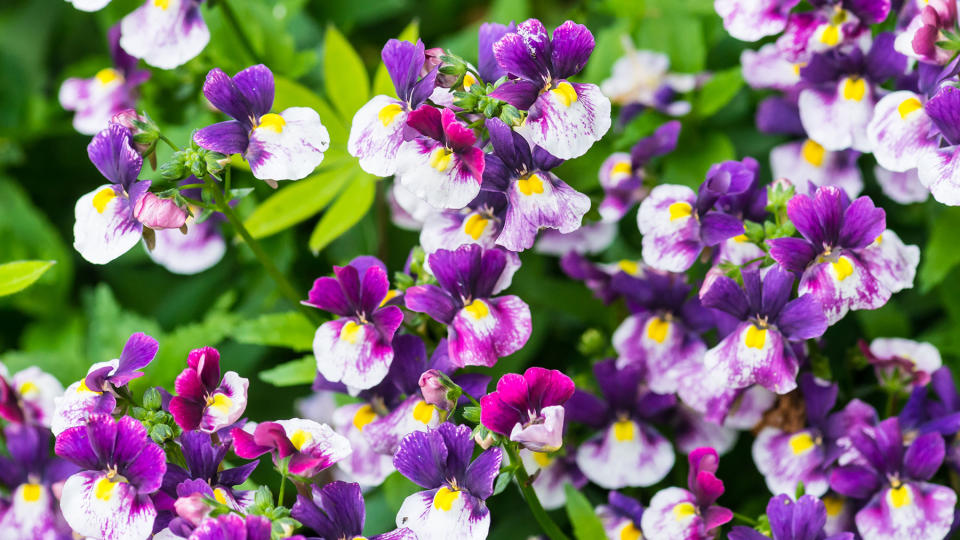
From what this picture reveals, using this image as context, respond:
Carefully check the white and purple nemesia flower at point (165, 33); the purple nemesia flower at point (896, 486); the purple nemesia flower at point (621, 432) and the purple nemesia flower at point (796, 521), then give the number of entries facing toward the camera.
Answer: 4

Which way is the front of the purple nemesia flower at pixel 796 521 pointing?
toward the camera

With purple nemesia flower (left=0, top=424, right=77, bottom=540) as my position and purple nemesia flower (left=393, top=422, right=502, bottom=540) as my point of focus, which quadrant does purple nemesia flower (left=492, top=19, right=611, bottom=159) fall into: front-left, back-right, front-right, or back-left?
front-left

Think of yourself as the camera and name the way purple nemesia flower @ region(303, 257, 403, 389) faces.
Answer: facing the viewer

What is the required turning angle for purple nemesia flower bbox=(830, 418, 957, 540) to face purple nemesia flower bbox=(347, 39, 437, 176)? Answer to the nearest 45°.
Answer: approximately 90° to its right

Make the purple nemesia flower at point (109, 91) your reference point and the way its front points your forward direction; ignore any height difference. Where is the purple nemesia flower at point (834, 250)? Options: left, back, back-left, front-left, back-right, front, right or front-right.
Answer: left

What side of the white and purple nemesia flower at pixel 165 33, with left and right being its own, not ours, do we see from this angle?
front

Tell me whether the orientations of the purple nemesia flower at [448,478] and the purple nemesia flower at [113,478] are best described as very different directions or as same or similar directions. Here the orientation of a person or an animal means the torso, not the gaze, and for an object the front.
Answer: same or similar directions

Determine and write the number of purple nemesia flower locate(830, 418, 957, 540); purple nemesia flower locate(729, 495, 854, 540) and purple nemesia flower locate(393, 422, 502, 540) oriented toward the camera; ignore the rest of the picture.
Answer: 3

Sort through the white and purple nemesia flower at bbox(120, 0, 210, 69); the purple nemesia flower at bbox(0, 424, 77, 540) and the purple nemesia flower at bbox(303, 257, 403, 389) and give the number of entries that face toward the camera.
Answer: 3
